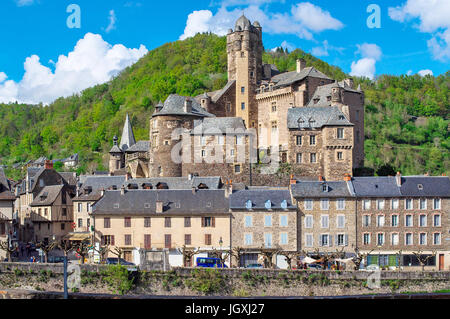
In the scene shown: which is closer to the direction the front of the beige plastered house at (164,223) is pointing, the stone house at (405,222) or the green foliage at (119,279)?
the green foliage

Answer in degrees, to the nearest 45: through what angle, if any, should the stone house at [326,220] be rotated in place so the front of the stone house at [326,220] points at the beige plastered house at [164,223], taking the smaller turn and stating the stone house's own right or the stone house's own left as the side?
approximately 90° to the stone house's own right

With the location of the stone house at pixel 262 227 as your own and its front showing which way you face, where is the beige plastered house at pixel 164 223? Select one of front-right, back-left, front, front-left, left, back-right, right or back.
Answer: right

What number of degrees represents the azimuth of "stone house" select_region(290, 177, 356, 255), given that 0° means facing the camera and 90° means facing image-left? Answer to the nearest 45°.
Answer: approximately 0°

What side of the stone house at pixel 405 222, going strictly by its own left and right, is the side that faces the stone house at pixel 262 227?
right

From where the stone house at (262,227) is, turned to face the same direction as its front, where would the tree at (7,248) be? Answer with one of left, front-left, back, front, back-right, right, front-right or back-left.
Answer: right

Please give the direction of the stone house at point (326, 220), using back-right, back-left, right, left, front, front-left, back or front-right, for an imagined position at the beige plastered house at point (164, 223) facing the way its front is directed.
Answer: left
